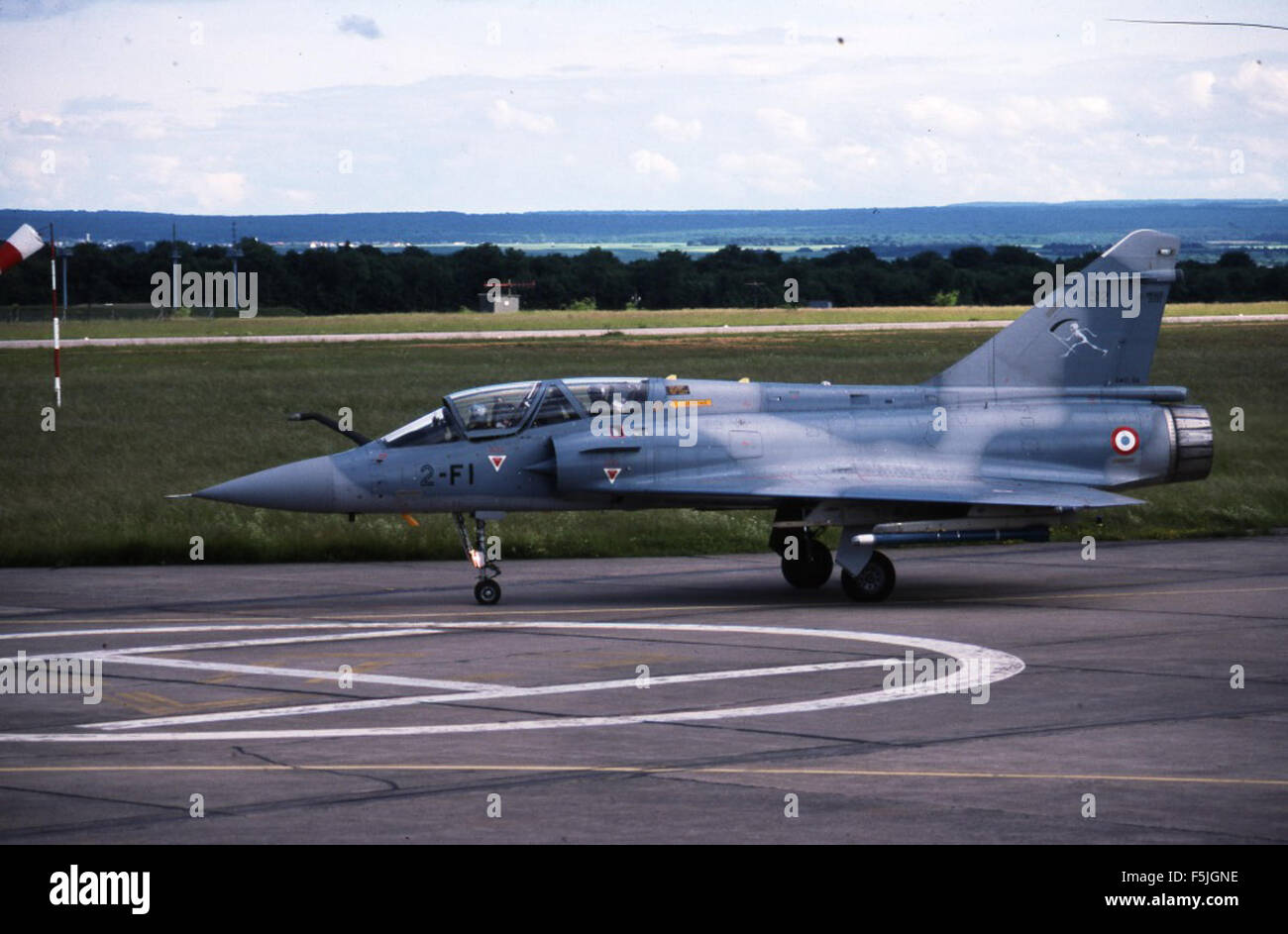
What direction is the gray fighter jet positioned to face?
to the viewer's left
